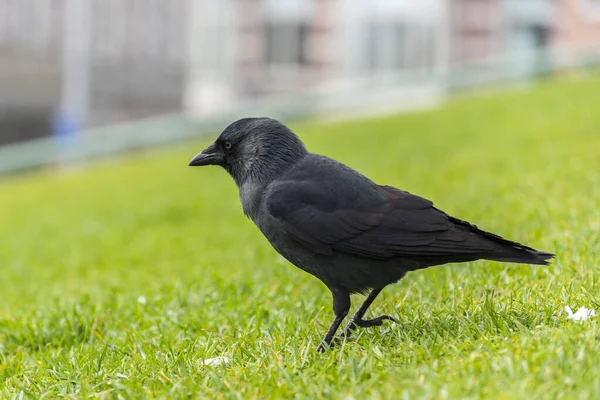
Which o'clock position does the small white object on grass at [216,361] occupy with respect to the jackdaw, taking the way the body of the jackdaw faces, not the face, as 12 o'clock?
The small white object on grass is roughly at 11 o'clock from the jackdaw.

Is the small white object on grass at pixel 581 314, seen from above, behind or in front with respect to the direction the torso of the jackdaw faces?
behind

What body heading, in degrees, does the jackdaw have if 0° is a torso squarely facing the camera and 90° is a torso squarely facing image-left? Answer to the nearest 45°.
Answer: approximately 90°

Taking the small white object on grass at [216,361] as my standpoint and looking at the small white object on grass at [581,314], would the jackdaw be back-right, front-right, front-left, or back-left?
front-left

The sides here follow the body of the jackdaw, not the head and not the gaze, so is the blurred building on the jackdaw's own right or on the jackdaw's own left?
on the jackdaw's own right

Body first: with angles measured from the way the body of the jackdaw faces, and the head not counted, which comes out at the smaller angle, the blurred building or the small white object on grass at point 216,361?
the small white object on grass

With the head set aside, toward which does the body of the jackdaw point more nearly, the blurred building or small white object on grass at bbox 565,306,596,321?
the blurred building
